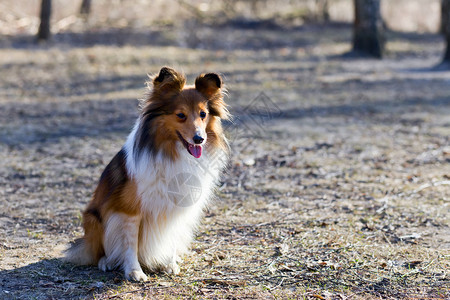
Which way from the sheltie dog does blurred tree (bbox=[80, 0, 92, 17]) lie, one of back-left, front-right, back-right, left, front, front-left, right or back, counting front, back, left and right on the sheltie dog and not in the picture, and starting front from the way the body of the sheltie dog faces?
back-left

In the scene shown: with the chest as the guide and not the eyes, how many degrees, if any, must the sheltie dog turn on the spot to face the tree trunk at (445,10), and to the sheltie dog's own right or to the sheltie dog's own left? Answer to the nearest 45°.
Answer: approximately 90° to the sheltie dog's own left

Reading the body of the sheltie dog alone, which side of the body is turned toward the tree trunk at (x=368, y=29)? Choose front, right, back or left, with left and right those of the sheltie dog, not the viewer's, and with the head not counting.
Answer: left

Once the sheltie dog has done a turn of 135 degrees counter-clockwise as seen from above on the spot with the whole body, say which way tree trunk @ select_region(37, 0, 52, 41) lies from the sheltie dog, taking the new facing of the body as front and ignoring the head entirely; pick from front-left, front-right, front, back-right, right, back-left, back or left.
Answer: front

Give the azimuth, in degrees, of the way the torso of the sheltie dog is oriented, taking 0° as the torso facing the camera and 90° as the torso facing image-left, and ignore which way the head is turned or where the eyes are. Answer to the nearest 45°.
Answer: approximately 315°
